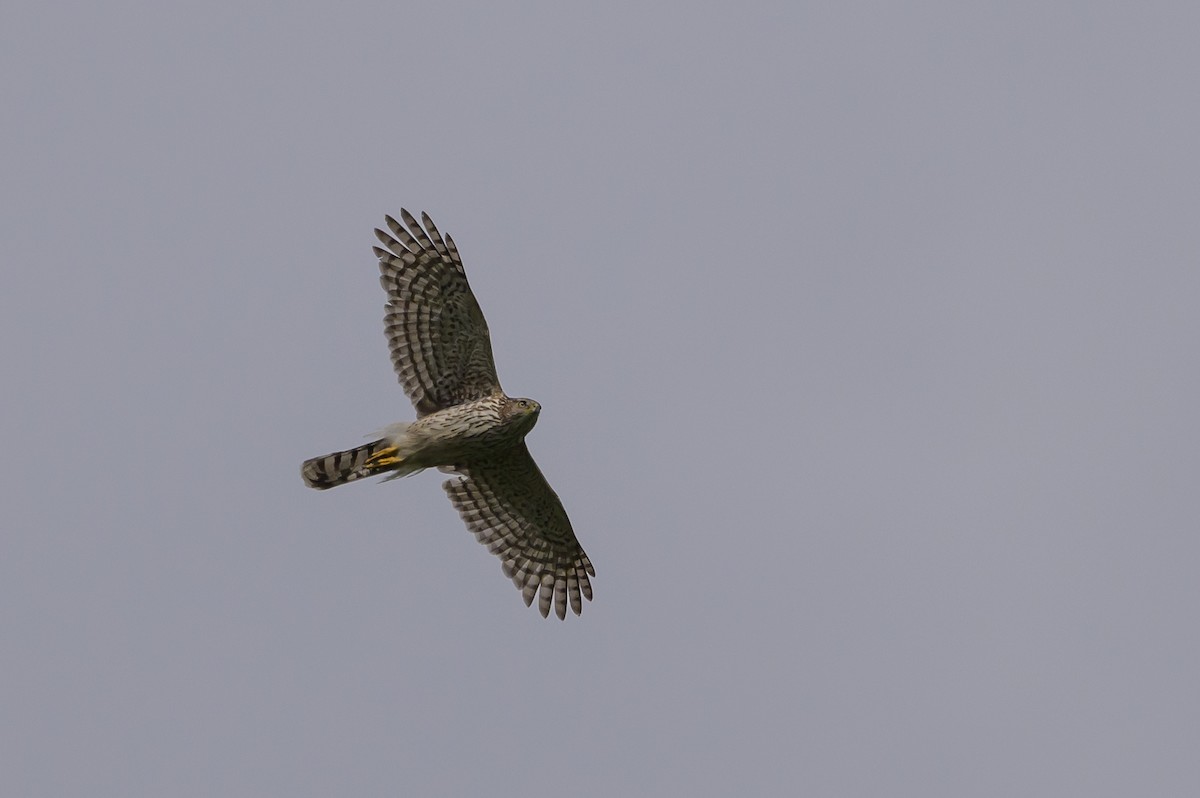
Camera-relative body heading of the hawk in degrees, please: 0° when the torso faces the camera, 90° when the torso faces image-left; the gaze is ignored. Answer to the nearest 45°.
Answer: approximately 270°
